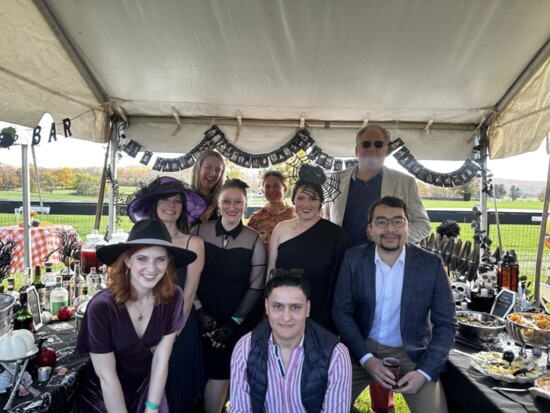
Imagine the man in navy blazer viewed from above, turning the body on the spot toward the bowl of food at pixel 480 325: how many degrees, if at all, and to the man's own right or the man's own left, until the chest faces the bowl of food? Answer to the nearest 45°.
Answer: approximately 90° to the man's own left

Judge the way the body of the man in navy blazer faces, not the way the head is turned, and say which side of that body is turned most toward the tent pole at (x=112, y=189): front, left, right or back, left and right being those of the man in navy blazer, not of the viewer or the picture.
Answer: right

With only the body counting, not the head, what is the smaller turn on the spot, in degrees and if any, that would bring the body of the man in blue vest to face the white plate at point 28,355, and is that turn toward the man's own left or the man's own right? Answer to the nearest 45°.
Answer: approximately 90° to the man's own right

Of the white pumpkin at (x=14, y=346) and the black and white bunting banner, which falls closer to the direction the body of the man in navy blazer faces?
the white pumpkin

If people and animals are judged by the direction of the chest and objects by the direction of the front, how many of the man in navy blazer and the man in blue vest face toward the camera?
2

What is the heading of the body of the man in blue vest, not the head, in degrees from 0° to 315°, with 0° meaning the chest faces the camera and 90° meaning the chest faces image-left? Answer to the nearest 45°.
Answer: approximately 0°

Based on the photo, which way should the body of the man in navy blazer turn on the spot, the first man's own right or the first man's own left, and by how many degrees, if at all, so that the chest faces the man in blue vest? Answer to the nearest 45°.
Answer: approximately 45° to the first man's own right

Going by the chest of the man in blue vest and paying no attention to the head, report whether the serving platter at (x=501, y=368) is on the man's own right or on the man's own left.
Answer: on the man's own left

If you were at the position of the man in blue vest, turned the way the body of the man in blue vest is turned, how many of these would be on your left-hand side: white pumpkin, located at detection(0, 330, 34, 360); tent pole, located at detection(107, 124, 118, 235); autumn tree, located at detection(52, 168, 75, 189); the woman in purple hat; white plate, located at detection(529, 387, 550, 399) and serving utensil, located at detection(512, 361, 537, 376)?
2

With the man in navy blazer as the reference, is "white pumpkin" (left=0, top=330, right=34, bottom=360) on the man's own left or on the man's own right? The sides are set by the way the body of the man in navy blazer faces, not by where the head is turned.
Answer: on the man's own right

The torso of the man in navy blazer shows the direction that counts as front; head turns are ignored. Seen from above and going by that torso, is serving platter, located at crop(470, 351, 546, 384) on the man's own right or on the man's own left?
on the man's own left

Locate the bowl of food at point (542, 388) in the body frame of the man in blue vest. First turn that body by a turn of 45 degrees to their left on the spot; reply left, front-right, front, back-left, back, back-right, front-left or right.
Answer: front-left

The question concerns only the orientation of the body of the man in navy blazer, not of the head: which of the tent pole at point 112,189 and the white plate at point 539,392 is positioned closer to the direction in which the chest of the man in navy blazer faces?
the white plate

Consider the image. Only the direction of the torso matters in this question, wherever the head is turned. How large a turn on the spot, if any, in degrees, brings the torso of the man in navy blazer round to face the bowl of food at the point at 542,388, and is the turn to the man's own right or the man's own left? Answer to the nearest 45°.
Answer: approximately 45° to the man's own left
